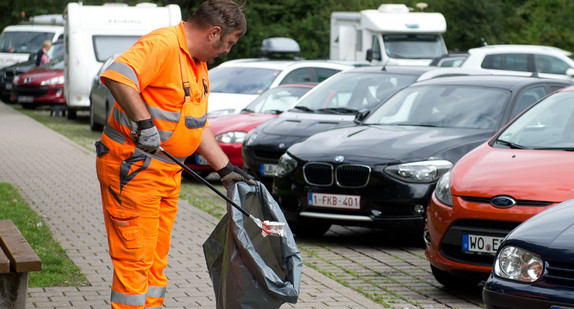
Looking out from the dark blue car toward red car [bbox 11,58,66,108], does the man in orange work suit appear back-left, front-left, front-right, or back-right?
front-left

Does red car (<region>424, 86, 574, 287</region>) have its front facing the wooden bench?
yes

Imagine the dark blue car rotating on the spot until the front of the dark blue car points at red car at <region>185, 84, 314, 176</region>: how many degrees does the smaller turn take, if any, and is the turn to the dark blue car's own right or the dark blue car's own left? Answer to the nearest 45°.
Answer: approximately 90° to the dark blue car's own right

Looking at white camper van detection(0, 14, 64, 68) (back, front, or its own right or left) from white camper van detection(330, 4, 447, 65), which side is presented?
left

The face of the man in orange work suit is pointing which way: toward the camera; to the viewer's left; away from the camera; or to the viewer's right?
to the viewer's right

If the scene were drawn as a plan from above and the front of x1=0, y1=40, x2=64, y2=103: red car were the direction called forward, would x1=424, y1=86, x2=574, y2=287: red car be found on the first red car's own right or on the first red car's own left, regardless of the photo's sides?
on the first red car's own left

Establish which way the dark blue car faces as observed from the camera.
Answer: facing the viewer and to the left of the viewer

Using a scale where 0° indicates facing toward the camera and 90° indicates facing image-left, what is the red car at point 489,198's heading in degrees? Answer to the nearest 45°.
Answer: approximately 45°
